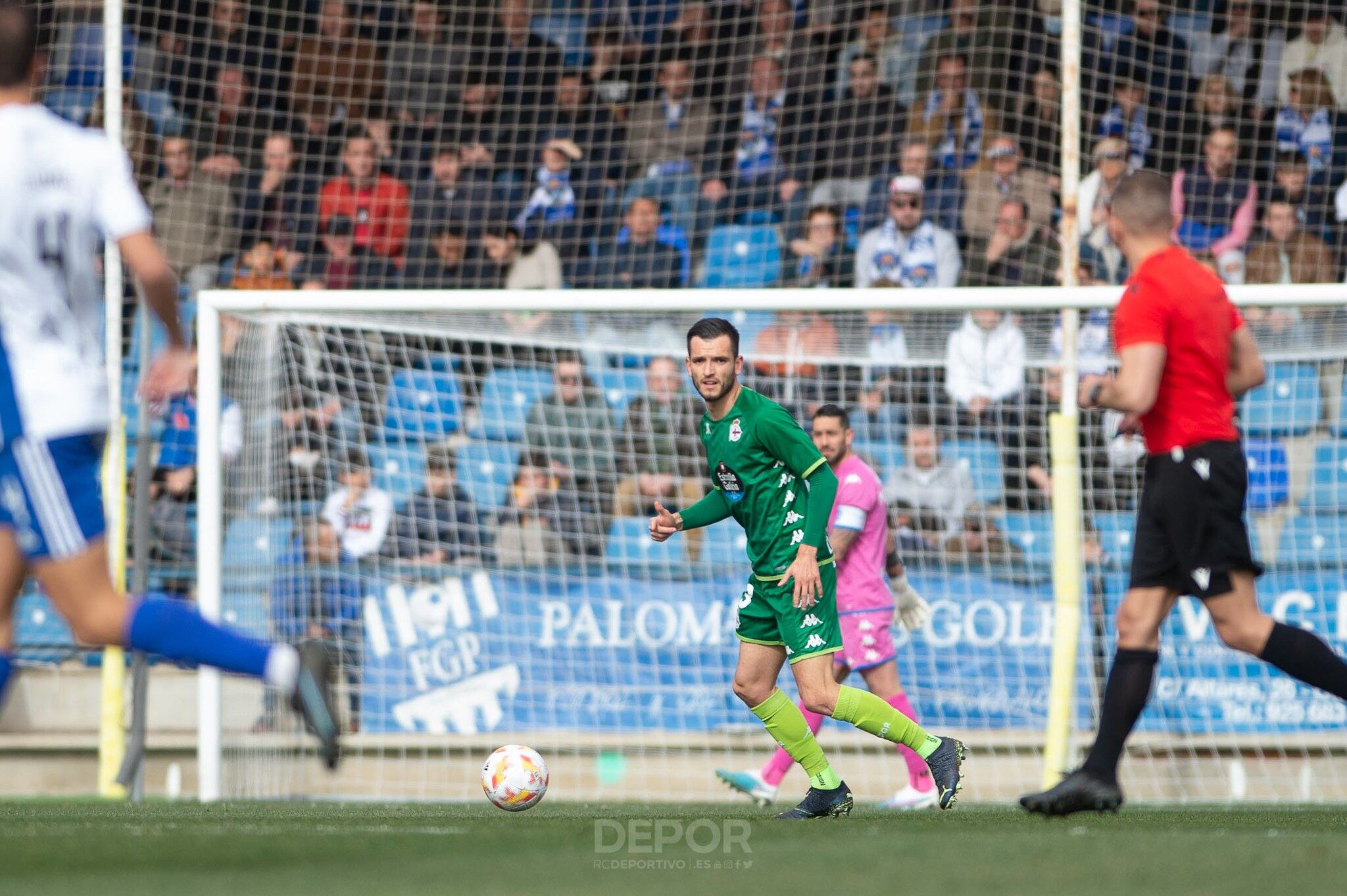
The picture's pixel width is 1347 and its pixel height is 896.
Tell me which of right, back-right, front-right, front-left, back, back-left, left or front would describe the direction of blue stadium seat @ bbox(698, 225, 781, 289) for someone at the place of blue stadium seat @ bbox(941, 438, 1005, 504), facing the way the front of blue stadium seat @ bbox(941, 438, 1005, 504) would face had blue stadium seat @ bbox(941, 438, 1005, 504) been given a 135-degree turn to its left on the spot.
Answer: left

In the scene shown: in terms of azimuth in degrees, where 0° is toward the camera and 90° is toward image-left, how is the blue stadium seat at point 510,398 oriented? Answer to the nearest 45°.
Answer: approximately 0°

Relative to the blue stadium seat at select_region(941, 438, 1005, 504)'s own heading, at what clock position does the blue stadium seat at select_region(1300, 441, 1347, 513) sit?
the blue stadium seat at select_region(1300, 441, 1347, 513) is roughly at 9 o'clock from the blue stadium seat at select_region(941, 438, 1005, 504).

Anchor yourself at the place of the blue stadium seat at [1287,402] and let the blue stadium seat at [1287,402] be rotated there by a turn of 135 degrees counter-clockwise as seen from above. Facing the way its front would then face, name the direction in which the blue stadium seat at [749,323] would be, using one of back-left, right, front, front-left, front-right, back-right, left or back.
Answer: back-left

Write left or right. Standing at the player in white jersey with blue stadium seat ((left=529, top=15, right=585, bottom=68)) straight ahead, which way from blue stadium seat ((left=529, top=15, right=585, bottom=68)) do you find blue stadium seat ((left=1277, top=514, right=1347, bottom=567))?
right

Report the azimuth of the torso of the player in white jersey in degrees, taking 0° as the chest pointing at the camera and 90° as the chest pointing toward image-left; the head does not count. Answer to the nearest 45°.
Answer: approximately 135°

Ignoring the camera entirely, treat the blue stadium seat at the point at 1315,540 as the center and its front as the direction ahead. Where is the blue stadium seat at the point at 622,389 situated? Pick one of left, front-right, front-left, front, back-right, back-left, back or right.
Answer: right

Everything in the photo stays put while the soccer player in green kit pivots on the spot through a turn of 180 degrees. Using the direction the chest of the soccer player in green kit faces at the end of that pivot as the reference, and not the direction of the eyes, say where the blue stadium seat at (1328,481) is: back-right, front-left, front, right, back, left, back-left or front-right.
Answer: front

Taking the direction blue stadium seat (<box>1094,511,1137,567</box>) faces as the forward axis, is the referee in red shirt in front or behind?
in front

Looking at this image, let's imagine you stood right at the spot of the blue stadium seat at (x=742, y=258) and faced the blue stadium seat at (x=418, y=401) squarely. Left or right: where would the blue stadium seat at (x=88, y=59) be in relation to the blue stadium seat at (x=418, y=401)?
right

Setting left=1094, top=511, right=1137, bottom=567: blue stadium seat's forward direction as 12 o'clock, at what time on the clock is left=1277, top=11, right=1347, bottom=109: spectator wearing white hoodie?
The spectator wearing white hoodie is roughly at 7 o'clock from the blue stadium seat.

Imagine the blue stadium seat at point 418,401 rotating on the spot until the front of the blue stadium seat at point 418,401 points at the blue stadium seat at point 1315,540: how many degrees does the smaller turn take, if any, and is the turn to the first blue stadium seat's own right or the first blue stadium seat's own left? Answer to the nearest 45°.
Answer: approximately 90° to the first blue stadium seat's own left

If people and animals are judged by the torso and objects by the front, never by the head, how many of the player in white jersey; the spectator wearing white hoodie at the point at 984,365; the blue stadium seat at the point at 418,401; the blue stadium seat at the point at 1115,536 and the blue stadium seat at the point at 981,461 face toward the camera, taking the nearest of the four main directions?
4

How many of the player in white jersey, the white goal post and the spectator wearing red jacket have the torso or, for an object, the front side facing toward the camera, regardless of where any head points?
2

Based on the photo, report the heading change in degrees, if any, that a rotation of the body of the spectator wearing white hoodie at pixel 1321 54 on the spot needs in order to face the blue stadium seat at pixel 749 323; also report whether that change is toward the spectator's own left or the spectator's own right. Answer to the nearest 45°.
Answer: approximately 45° to the spectator's own right
